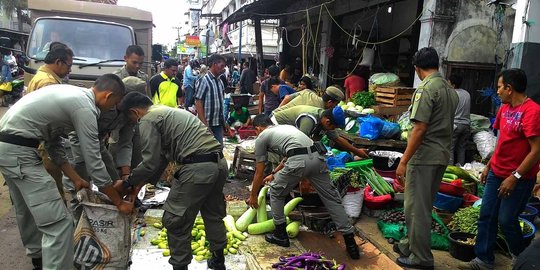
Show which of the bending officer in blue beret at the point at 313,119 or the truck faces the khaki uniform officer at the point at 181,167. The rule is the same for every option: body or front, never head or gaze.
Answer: the truck

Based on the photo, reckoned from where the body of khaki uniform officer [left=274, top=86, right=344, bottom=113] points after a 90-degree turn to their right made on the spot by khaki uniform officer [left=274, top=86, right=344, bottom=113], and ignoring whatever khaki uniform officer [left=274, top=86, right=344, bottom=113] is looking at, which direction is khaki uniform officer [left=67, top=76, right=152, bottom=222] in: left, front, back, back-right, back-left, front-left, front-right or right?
front-right

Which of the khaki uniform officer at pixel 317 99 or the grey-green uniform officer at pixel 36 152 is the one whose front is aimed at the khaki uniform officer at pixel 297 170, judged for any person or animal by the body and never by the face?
the grey-green uniform officer at pixel 36 152

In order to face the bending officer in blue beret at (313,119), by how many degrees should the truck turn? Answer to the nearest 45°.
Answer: approximately 45° to its left

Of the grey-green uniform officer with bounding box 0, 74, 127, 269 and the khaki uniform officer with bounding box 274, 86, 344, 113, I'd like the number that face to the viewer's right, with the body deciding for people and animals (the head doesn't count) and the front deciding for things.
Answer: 2

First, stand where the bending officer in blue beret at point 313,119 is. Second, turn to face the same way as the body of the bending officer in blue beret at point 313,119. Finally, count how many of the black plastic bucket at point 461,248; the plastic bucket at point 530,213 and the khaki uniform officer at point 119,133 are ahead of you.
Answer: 2

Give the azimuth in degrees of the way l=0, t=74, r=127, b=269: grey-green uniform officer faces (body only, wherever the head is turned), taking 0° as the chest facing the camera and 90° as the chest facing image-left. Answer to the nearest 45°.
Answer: approximately 270°

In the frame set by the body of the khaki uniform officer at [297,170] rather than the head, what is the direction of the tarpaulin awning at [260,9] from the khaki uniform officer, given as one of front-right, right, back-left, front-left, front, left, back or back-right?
front-right

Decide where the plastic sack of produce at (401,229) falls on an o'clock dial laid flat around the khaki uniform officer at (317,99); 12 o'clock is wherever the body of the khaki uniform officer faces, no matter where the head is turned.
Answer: The plastic sack of produce is roughly at 2 o'clock from the khaki uniform officer.

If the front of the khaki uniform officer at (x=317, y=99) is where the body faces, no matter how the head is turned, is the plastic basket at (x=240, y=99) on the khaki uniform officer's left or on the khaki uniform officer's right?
on the khaki uniform officer's left

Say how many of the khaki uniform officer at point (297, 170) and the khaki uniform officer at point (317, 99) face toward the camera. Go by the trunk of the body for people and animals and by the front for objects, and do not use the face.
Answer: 0

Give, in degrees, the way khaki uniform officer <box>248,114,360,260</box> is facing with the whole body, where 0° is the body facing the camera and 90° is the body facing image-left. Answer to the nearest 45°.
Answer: approximately 135°

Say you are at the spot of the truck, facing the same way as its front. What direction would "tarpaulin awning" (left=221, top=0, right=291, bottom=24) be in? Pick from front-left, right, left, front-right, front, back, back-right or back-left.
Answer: back-left

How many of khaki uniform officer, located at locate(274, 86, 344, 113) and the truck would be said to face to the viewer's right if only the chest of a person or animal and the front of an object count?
1

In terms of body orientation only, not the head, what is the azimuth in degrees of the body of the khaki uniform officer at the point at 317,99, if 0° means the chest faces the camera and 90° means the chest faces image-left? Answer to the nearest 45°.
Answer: approximately 270°

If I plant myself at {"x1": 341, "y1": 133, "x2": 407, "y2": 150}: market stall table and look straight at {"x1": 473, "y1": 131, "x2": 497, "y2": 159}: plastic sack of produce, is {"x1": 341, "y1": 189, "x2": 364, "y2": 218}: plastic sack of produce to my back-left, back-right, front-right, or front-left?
back-right

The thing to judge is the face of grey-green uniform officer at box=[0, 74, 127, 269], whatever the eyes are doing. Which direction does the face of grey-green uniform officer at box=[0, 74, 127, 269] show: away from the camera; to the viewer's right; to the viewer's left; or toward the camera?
to the viewer's right

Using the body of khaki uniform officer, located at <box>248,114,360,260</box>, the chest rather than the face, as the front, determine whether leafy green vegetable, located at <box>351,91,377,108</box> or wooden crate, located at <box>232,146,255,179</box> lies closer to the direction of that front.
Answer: the wooden crate

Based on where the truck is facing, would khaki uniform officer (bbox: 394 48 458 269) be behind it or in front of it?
in front
